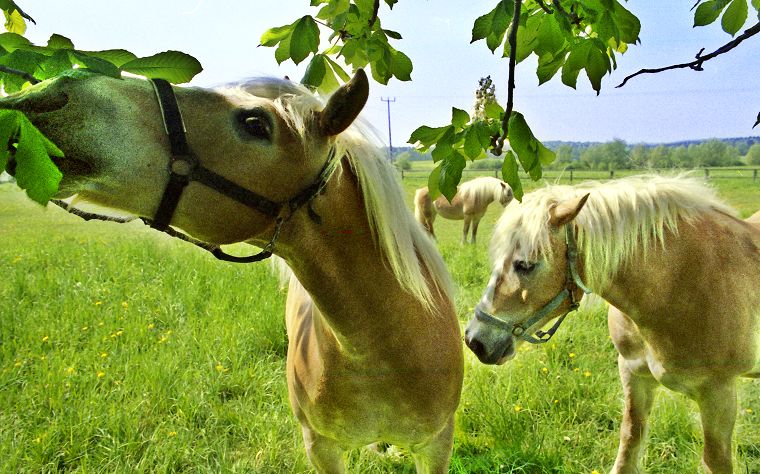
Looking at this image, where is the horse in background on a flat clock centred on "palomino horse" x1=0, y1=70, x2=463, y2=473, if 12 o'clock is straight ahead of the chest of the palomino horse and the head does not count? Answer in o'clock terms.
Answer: The horse in background is roughly at 7 o'clock from the palomino horse.

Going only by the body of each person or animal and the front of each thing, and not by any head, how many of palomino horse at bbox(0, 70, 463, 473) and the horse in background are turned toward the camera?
1

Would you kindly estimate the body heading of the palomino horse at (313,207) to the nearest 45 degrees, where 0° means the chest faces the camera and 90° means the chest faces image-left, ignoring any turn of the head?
approximately 0°

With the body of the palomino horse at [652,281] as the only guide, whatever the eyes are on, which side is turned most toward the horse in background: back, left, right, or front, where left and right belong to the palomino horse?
right

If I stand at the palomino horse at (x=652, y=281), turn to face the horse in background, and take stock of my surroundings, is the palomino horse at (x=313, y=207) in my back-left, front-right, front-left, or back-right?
back-left

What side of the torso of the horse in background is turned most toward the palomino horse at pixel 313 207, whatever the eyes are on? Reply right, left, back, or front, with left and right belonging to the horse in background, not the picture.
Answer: right

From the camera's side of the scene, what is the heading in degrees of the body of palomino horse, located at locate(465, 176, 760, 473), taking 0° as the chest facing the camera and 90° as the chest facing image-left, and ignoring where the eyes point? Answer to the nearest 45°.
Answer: approximately 45°

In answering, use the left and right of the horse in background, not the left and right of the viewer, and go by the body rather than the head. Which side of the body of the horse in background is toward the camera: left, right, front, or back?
right
